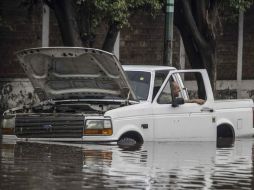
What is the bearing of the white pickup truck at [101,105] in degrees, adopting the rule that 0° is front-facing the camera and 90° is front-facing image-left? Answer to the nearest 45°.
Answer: approximately 45°

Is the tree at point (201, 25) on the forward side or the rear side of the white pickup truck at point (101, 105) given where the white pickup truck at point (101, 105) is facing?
on the rear side

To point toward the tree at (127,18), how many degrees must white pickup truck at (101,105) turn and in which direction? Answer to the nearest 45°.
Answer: approximately 135° to its right
